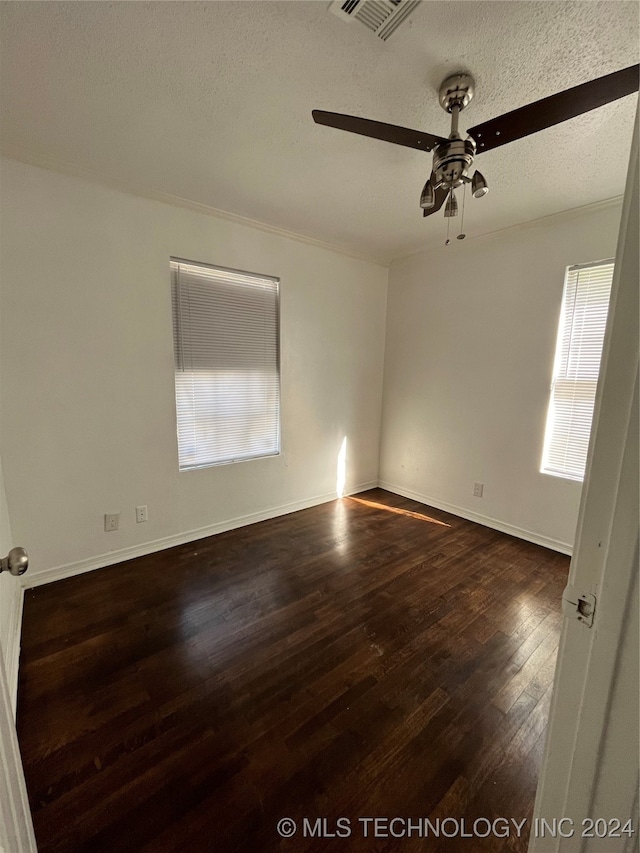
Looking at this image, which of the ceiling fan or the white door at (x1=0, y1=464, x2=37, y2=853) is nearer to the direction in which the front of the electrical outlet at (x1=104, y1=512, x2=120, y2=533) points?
the white door

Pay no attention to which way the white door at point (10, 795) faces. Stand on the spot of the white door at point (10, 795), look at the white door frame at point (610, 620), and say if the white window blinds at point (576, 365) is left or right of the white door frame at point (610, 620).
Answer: left

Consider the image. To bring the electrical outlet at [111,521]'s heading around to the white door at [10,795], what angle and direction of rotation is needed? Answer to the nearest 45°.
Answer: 0° — it already faces it

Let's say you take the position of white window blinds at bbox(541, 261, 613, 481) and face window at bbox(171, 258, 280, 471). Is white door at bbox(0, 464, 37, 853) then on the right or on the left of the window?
left

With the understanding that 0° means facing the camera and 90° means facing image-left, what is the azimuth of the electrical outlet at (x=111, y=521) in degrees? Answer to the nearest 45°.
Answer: approximately 0°

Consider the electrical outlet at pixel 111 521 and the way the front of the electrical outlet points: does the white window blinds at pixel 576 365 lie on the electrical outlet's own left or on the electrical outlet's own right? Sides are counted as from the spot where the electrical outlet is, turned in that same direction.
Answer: on the electrical outlet's own left

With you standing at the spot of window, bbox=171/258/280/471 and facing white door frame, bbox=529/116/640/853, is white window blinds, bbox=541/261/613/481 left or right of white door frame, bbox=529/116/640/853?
left
